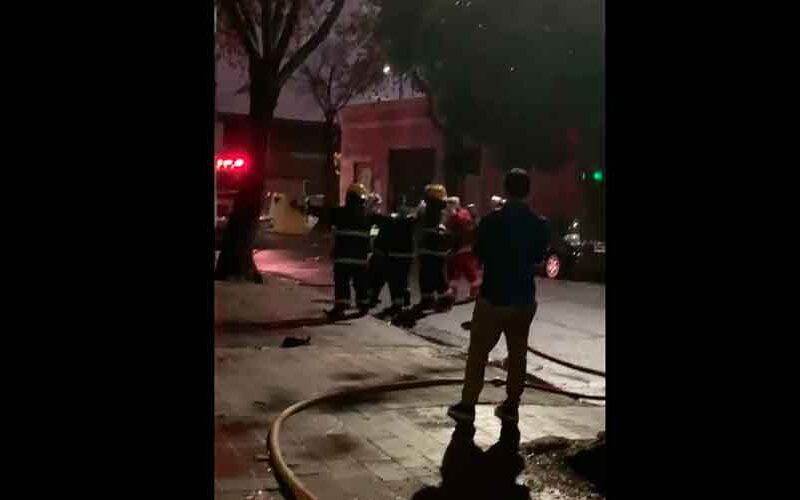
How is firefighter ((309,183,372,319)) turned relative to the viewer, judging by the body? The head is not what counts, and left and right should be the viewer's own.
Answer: facing away from the viewer and to the left of the viewer

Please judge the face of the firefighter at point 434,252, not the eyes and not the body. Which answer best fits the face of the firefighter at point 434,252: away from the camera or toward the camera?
away from the camera

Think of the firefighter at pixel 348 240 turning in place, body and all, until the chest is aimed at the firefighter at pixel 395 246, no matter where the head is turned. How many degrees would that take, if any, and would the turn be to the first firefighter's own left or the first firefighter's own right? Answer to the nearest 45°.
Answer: approximately 90° to the first firefighter's own right

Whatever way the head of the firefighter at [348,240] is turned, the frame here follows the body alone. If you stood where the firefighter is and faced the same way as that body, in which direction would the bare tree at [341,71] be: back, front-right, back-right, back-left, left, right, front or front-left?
front-right

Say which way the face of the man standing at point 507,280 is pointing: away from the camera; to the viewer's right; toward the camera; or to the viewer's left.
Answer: away from the camera

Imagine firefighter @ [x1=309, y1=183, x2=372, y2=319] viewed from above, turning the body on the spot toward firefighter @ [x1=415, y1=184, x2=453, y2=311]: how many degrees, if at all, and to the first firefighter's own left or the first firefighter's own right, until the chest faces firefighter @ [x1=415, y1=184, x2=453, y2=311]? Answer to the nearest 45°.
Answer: approximately 90° to the first firefighter's own right

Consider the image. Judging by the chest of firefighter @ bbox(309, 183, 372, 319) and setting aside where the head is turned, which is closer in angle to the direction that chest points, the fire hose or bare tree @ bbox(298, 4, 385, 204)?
the bare tree

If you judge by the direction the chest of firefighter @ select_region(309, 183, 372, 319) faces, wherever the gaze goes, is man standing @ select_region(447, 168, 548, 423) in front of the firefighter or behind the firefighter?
behind
